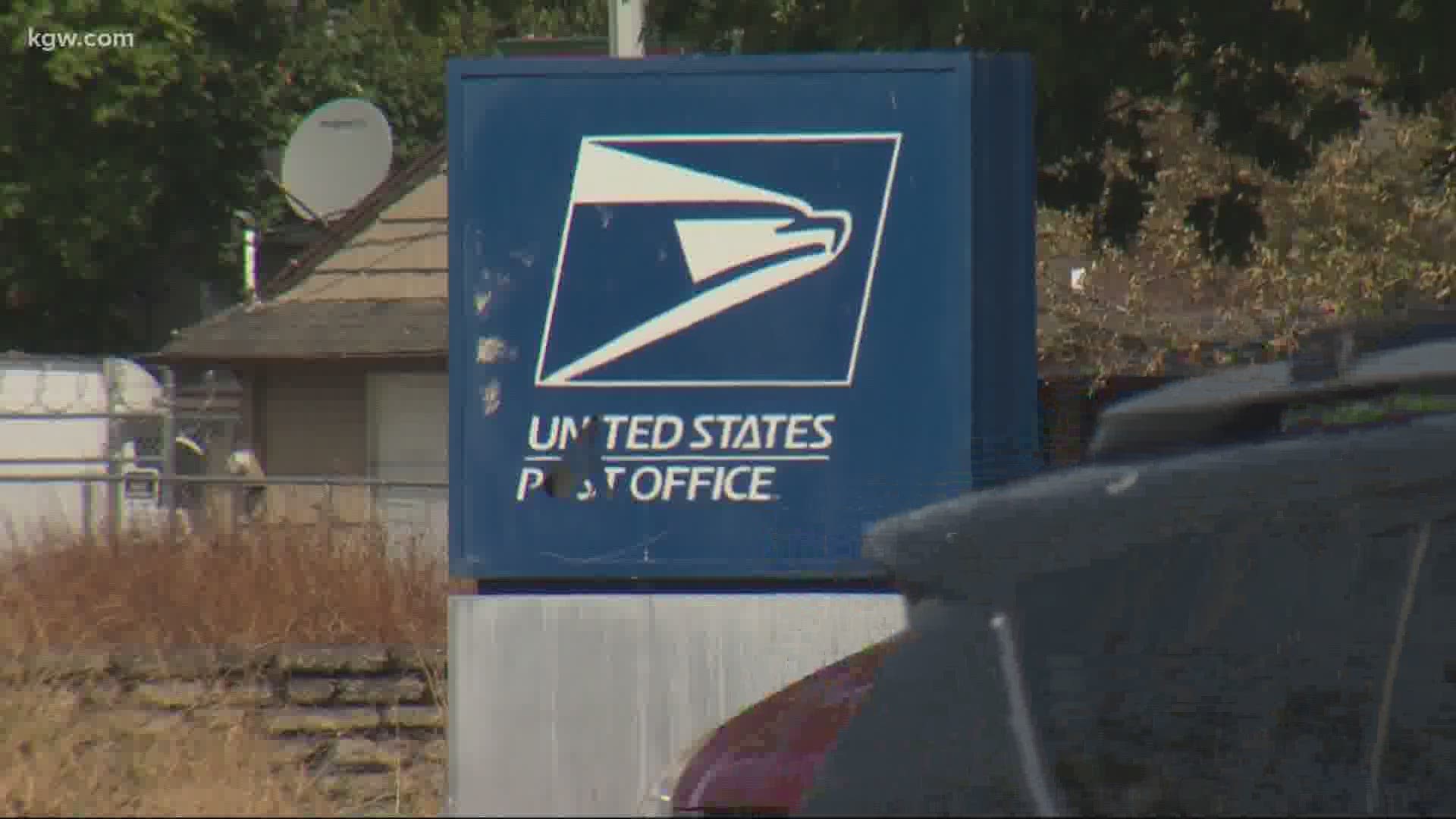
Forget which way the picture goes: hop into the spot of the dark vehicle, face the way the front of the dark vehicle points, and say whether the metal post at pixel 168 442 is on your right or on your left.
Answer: on your left

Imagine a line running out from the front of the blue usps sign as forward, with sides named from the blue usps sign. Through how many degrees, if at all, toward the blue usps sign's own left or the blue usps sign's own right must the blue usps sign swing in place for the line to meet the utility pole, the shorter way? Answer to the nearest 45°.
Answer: approximately 180°

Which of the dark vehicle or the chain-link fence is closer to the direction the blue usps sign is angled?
the dark vehicle

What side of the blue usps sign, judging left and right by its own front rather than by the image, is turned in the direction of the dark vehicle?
front

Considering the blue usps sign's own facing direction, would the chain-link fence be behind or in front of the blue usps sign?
behind
